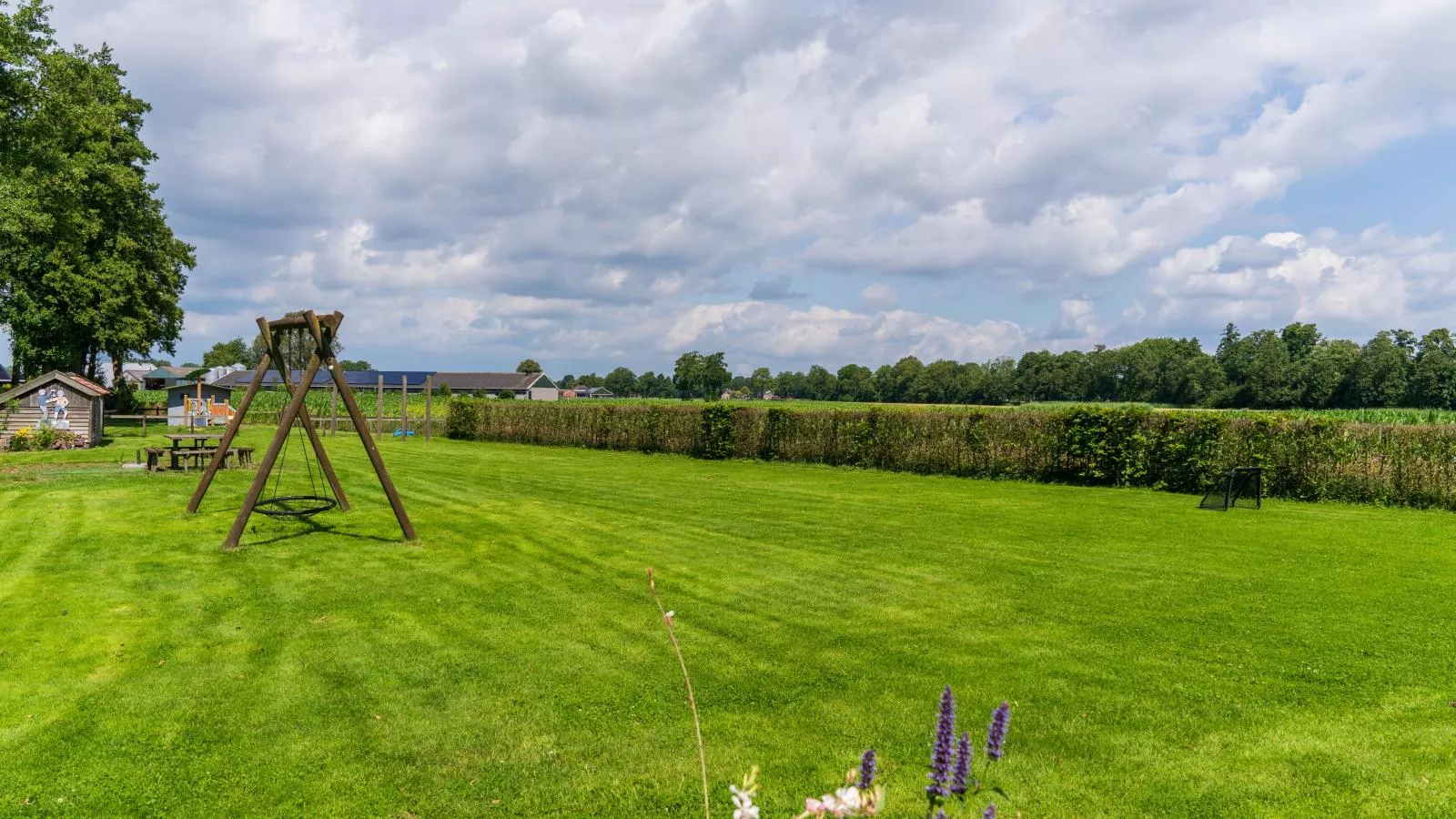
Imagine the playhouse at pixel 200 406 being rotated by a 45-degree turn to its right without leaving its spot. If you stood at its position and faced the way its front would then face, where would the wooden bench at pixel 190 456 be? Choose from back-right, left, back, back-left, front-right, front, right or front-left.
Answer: front-left

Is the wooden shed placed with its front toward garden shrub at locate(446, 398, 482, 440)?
no

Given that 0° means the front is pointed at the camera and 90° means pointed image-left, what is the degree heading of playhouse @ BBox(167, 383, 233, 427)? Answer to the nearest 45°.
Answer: approximately 0°

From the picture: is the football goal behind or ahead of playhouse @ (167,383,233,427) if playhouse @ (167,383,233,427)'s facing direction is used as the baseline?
ahead

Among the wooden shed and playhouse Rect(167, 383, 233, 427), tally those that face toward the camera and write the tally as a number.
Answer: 2

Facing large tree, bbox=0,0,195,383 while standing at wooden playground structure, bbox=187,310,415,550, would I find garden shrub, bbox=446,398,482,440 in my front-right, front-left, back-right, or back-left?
front-right

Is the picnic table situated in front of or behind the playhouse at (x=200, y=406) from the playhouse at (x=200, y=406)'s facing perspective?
in front

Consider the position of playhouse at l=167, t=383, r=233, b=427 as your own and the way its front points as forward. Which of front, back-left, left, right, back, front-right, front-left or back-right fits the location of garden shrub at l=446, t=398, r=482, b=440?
front-left

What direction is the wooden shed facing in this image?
toward the camera

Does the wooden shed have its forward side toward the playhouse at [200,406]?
no

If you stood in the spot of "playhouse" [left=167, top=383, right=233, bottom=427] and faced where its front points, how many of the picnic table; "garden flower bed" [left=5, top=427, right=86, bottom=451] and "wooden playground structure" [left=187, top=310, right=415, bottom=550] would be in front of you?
3

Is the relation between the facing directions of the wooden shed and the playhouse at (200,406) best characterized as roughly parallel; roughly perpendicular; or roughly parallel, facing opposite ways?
roughly parallel
